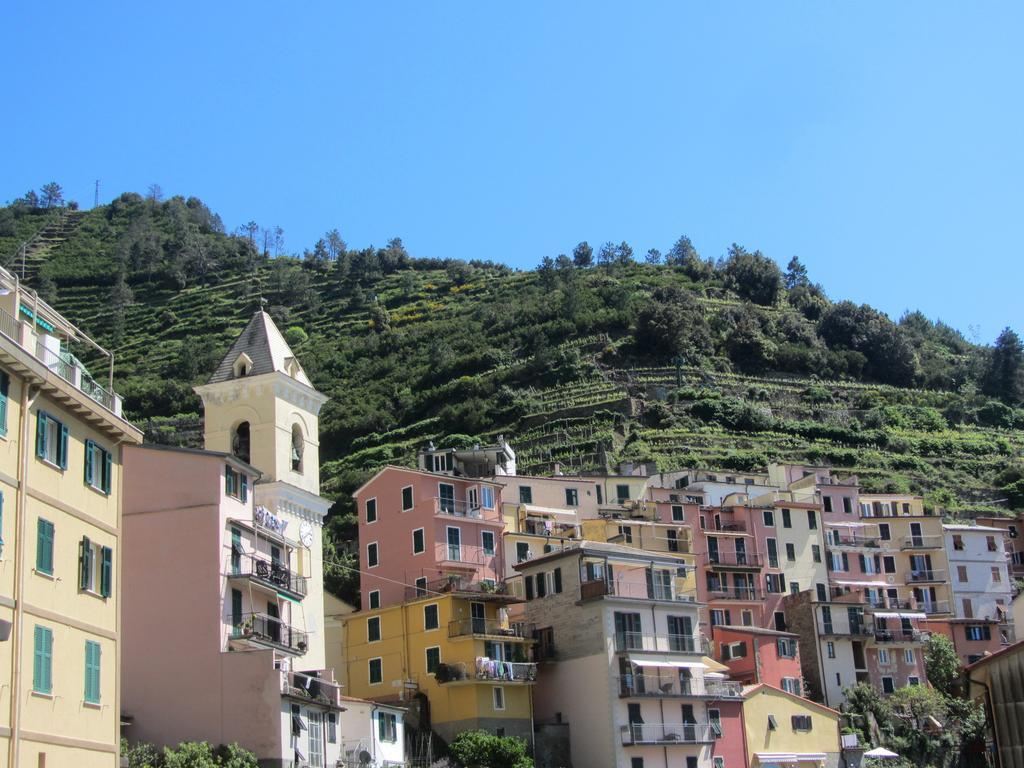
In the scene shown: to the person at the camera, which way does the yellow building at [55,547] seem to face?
facing the viewer and to the right of the viewer

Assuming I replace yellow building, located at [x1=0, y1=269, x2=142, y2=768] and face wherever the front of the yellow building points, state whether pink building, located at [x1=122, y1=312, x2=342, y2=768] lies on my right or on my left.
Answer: on my left
